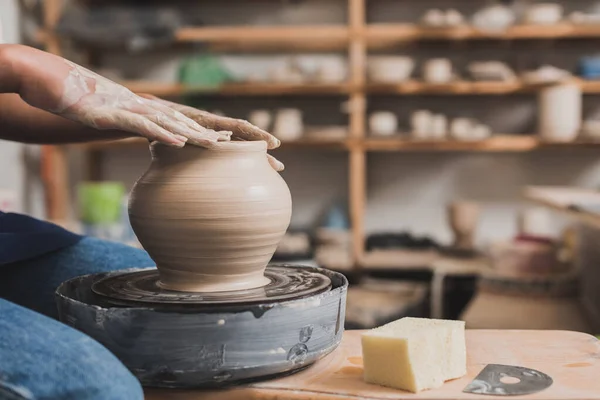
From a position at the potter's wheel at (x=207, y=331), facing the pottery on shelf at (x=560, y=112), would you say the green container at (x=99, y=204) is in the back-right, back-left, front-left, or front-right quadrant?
front-left

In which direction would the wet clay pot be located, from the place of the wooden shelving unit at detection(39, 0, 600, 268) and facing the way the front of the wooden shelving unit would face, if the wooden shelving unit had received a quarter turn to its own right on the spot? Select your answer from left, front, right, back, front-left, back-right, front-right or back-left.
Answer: left

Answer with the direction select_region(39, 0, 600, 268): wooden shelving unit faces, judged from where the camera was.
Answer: facing the viewer
